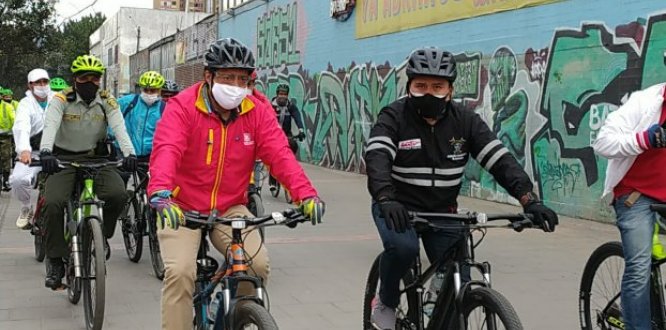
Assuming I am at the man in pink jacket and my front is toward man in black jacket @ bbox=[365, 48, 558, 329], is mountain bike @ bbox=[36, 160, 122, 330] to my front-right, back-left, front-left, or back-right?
back-left

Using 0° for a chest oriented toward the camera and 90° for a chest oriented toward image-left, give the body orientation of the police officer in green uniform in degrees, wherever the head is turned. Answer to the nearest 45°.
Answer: approximately 0°

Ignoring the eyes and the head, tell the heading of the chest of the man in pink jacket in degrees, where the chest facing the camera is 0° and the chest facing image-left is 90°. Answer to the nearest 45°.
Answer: approximately 315°

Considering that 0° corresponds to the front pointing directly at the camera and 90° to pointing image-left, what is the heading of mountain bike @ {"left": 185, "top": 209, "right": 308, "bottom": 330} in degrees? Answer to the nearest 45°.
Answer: approximately 315°

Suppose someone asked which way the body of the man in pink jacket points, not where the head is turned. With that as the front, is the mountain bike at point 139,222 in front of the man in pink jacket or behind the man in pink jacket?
behind

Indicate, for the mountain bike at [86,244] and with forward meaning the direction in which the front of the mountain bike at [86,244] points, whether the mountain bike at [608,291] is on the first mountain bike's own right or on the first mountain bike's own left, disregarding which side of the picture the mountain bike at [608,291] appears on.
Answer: on the first mountain bike's own left

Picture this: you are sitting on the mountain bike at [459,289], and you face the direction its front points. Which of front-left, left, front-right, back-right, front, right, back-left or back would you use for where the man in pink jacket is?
back-right

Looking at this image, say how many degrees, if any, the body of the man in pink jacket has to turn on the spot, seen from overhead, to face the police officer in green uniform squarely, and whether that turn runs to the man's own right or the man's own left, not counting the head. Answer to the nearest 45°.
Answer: approximately 180°

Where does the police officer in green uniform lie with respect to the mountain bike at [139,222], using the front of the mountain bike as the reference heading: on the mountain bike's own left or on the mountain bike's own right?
on the mountain bike's own right

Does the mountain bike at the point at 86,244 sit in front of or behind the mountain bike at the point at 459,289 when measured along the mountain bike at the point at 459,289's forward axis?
behind

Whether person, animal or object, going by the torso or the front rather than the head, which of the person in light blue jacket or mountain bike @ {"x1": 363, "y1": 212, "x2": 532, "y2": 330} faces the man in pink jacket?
the person in light blue jacket

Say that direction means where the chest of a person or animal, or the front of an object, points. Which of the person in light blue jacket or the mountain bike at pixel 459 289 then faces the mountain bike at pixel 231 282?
the person in light blue jacket

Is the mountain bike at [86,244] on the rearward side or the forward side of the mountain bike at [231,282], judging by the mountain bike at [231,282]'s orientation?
on the rearward side

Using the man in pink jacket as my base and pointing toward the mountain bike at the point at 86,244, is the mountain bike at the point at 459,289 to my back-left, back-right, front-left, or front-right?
back-right
